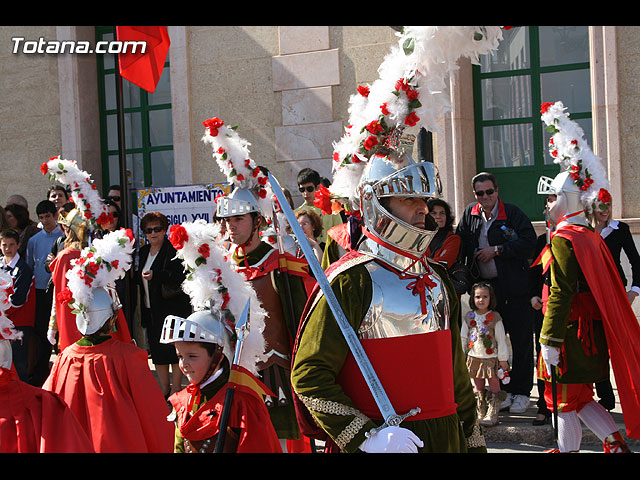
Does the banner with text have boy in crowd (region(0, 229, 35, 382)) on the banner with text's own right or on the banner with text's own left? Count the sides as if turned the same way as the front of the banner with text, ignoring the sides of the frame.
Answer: on the banner with text's own right

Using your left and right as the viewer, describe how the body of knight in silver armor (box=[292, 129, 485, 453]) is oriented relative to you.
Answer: facing the viewer and to the right of the viewer

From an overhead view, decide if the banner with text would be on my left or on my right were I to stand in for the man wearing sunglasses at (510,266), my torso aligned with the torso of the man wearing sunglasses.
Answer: on my right

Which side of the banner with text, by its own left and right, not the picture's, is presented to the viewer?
front

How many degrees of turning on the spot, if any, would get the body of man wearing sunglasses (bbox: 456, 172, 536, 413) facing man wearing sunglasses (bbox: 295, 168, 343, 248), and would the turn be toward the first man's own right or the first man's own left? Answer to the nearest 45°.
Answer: approximately 135° to the first man's own right

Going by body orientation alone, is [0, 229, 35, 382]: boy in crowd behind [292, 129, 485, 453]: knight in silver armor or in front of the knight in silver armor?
behind

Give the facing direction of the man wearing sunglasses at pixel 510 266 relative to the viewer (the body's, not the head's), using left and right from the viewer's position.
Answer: facing the viewer

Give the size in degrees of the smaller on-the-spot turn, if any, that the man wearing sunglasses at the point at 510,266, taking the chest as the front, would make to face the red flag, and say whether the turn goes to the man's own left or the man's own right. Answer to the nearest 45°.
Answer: approximately 90° to the man's own right

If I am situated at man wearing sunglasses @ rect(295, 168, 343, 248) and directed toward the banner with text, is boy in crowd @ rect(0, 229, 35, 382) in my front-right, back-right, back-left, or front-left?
front-left

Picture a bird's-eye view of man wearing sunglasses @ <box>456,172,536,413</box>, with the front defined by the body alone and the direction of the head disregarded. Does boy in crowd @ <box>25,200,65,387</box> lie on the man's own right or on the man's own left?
on the man's own right

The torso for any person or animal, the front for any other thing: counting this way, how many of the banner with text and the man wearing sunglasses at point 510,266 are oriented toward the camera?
2

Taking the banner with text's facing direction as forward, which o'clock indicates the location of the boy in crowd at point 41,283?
The boy in crowd is roughly at 3 o'clock from the banner with text.
